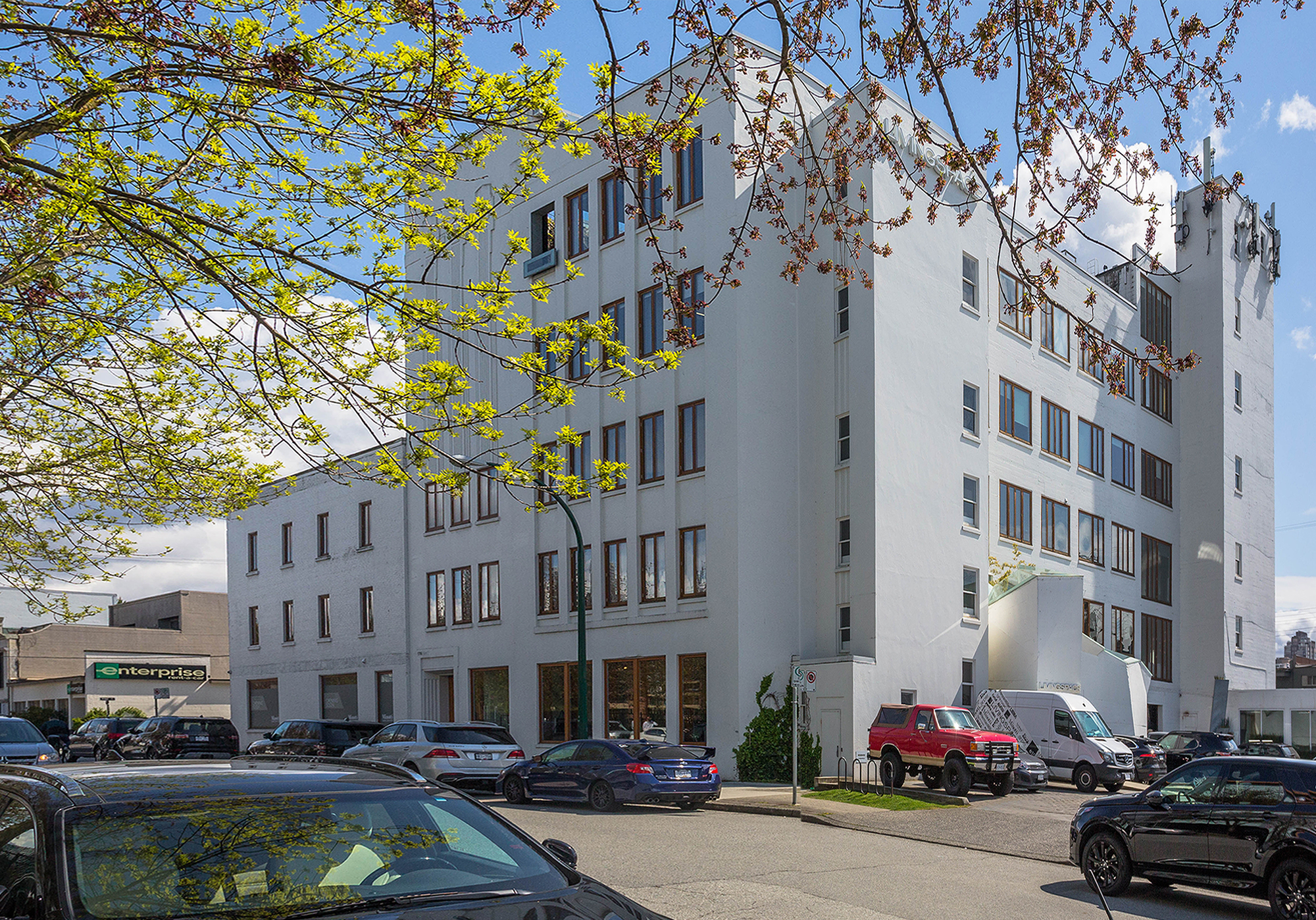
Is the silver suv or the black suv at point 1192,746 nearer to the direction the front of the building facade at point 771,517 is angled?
the silver suv

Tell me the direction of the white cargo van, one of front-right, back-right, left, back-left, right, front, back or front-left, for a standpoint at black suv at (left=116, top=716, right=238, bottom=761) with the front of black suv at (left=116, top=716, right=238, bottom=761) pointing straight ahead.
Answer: back

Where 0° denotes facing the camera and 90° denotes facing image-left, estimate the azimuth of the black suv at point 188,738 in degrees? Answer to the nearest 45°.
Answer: approximately 135°

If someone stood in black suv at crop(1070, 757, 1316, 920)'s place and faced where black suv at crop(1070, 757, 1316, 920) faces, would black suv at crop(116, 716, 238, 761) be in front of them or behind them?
in front

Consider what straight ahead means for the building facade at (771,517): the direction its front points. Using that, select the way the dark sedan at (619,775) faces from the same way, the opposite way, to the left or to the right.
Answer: to the right

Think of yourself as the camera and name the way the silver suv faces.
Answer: facing away from the viewer and to the left of the viewer

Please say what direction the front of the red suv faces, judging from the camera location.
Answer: facing the viewer and to the right of the viewer

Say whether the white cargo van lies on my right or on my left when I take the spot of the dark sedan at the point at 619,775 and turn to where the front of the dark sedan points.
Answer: on my right

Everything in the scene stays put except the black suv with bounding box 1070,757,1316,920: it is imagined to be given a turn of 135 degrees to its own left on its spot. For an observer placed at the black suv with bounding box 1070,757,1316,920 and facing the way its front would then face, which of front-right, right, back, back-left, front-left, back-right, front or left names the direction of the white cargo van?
back

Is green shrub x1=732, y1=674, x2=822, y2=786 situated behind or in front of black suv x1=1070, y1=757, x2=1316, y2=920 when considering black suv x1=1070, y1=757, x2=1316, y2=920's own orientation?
in front
